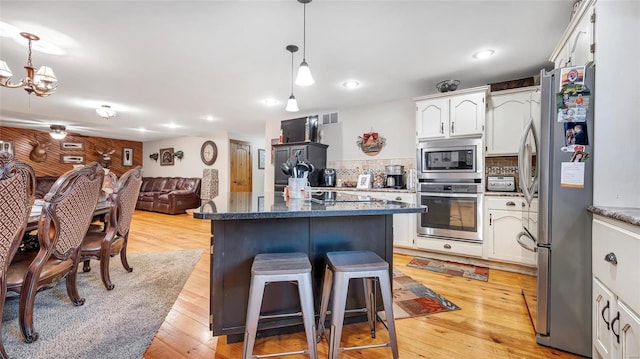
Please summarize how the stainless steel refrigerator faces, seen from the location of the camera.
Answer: facing to the left of the viewer

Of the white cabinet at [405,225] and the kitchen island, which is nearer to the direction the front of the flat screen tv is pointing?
the kitchen island

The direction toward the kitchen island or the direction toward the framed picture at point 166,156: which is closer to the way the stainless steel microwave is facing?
the kitchen island

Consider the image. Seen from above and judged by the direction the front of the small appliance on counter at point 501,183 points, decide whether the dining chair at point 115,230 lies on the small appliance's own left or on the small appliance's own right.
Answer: on the small appliance's own right

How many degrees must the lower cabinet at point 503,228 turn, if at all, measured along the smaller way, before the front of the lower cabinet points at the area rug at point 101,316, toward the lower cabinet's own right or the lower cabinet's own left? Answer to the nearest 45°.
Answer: approximately 45° to the lower cabinet's own right

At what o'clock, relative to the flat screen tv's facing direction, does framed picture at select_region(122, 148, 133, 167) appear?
The framed picture is roughly at 3 o'clock from the flat screen tv.

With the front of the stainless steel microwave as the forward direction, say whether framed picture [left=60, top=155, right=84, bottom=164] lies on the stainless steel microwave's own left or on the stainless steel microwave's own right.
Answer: on the stainless steel microwave's own right

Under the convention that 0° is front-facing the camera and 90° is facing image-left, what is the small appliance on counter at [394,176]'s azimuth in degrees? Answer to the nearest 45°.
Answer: approximately 0°

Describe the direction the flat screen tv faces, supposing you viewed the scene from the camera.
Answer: facing the viewer and to the left of the viewer
